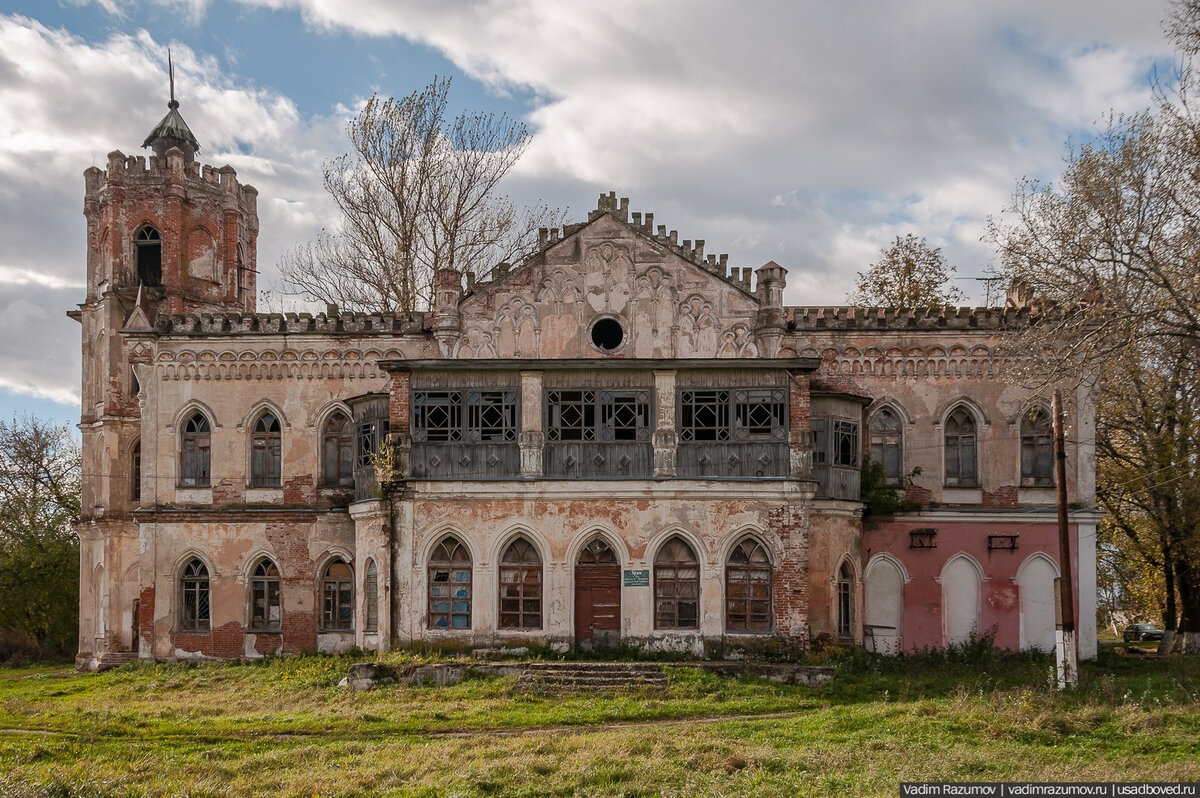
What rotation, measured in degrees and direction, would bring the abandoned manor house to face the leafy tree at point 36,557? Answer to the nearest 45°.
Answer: approximately 135° to its right

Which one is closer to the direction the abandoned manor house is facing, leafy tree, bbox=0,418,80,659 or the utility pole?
the utility pole

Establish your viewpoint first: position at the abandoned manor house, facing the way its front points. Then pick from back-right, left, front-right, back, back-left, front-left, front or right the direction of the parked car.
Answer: back-left

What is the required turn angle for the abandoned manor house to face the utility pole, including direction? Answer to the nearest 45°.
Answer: approximately 45° to its left

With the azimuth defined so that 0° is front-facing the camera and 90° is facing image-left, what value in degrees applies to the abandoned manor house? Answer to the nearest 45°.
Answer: approximately 0°
